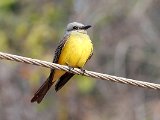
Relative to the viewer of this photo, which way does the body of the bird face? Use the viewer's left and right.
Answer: facing the viewer and to the right of the viewer
